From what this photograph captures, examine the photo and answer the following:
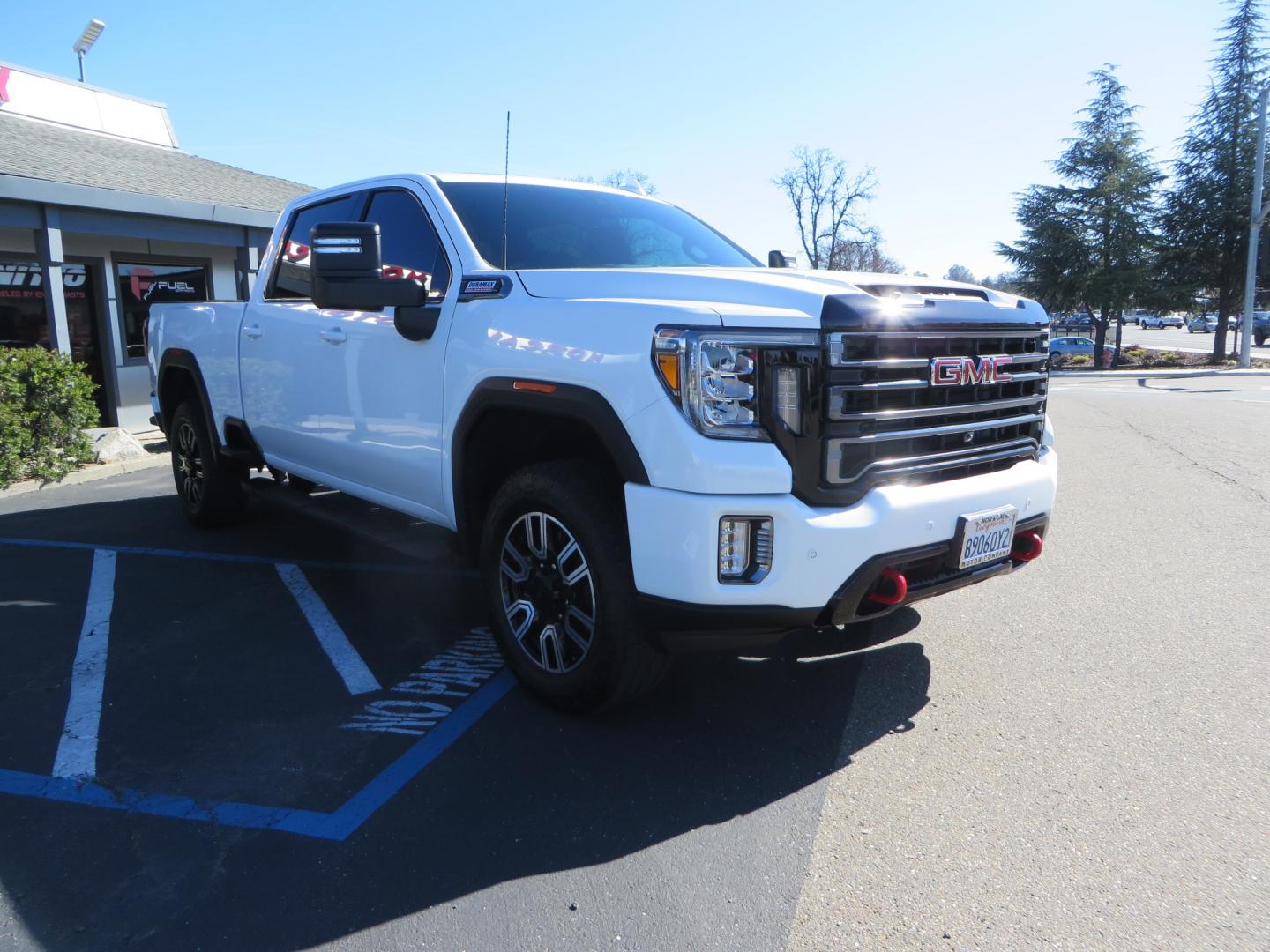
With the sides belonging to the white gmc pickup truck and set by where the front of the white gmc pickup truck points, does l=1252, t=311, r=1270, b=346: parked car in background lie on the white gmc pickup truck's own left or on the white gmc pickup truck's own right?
on the white gmc pickup truck's own left

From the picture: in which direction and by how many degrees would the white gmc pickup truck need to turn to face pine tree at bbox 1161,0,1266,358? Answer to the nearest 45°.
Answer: approximately 90° to its left

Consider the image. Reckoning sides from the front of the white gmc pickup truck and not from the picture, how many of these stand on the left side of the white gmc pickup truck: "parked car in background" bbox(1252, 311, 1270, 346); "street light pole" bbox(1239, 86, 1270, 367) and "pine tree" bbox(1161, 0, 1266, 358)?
3

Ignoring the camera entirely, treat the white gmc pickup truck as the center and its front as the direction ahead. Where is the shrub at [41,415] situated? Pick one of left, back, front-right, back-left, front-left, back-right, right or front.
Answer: back

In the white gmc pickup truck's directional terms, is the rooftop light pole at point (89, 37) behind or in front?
behind

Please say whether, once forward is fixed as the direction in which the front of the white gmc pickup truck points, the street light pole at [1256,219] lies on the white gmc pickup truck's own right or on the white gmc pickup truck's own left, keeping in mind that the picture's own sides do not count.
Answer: on the white gmc pickup truck's own left

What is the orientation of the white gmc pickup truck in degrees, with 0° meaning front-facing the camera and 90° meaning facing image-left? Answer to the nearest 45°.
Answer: approximately 315°

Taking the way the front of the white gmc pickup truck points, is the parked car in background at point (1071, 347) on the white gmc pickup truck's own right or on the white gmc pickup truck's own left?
on the white gmc pickup truck's own left

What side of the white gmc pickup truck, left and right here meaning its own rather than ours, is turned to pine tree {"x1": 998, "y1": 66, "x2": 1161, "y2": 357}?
left
